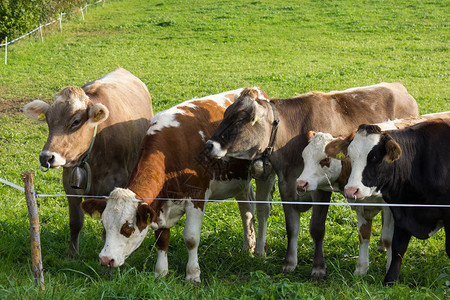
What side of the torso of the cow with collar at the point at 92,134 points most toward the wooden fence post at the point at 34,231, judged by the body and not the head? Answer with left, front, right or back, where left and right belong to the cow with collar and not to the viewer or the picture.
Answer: front

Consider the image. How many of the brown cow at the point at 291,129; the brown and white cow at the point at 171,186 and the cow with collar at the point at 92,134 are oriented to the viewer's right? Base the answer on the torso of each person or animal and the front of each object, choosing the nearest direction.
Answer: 0

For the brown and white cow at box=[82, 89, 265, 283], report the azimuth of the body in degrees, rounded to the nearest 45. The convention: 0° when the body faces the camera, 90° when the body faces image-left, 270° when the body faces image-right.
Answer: approximately 45°

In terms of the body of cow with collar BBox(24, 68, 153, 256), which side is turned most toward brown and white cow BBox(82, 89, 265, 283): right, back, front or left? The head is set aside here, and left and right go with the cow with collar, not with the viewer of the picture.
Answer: left

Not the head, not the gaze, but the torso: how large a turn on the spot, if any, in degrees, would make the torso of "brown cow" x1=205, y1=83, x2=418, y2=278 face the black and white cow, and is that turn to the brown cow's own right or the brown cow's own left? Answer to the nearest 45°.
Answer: approximately 90° to the brown cow's own left

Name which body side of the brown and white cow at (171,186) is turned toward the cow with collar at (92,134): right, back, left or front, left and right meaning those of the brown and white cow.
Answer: right

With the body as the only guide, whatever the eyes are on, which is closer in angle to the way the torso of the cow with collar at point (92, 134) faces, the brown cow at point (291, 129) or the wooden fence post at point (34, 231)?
the wooden fence post

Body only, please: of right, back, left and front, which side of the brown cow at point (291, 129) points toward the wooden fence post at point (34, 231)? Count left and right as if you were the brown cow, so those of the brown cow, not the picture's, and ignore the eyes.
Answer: front

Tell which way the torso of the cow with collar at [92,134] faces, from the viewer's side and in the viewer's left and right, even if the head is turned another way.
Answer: facing the viewer and to the left of the viewer

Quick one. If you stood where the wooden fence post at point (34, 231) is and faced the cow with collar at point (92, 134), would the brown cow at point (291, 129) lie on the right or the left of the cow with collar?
right

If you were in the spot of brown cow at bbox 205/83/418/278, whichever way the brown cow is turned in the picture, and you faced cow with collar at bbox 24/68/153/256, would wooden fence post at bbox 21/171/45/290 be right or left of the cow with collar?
left

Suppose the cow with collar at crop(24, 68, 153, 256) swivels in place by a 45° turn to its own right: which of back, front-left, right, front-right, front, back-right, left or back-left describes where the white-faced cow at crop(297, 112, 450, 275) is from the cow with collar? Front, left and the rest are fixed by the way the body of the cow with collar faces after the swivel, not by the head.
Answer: back-left
